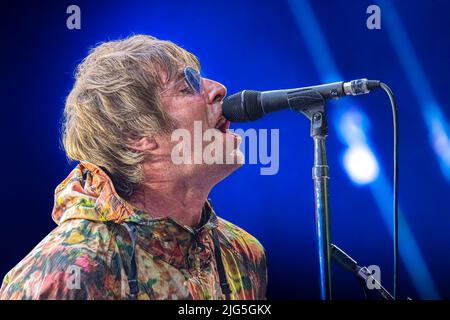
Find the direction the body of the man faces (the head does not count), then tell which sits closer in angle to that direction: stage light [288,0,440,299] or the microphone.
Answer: the microphone

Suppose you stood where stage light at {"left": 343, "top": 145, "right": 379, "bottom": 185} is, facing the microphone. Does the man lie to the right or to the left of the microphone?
right

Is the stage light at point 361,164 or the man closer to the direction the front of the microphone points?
the man

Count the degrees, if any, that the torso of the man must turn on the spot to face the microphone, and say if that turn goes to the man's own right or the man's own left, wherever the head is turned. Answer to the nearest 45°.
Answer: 0° — they already face it

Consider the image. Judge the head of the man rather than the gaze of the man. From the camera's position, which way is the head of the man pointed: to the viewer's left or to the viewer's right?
to the viewer's right

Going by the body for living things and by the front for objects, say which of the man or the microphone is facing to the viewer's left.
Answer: the microphone

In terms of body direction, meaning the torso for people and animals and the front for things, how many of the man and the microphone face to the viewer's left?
1

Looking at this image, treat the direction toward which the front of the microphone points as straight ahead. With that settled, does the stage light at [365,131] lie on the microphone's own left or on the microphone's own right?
on the microphone's own right

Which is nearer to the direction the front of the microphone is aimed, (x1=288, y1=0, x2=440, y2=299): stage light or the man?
the man

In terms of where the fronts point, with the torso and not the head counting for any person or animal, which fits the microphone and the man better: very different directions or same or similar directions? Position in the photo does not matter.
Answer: very different directions

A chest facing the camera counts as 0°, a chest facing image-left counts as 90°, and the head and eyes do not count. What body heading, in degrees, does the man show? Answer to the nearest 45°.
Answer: approximately 315°

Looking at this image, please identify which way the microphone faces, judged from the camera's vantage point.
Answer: facing to the left of the viewer

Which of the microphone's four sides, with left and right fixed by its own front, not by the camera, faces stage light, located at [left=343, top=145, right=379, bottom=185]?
right
